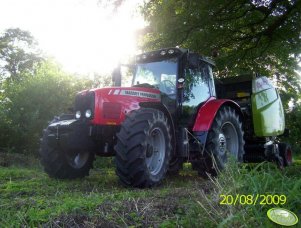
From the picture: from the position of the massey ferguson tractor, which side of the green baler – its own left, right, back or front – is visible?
front

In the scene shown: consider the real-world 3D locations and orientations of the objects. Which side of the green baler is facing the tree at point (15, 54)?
right

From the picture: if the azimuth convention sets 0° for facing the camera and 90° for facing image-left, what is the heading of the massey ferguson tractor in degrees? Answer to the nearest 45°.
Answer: approximately 45°

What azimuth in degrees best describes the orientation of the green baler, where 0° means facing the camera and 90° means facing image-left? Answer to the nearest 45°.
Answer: approximately 45°

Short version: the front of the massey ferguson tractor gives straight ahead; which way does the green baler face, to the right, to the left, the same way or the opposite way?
the same way

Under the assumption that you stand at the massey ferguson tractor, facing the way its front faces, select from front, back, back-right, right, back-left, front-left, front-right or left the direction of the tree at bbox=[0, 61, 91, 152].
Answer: right

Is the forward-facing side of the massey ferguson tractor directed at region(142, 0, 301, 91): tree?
no

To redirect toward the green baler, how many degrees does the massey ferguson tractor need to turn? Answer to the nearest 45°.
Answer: approximately 180°

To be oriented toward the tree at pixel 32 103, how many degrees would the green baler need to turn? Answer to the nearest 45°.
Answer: approximately 45° to its right

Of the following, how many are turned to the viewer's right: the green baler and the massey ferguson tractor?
0
